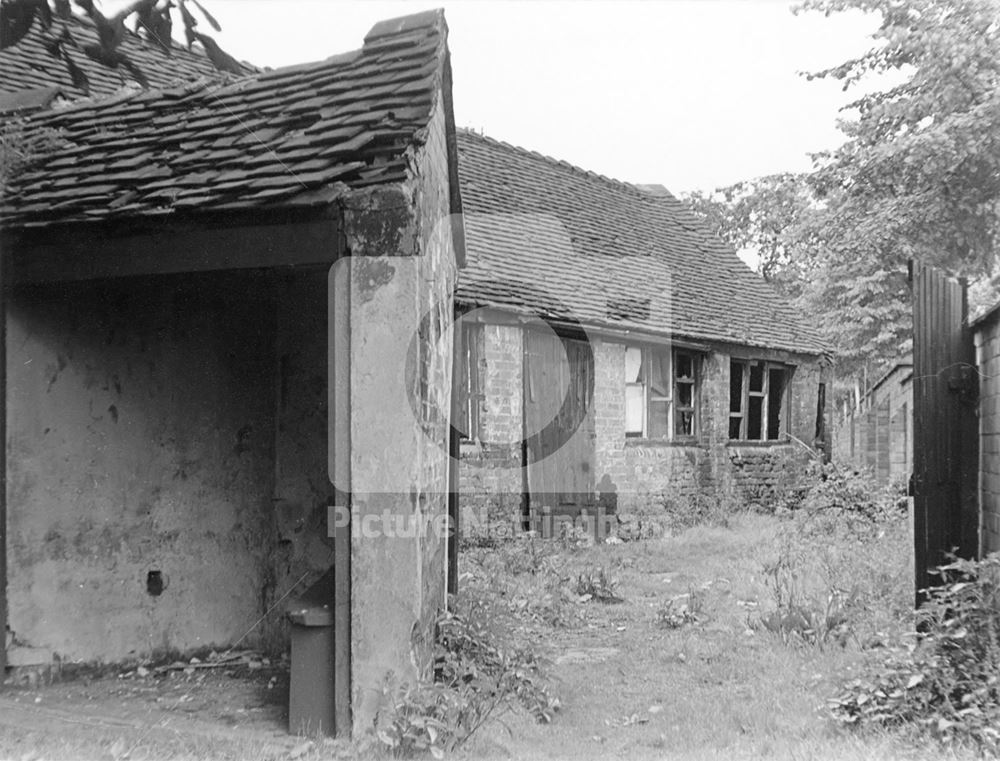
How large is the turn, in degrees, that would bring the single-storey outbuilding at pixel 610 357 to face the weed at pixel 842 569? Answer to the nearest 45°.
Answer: approximately 45° to its right

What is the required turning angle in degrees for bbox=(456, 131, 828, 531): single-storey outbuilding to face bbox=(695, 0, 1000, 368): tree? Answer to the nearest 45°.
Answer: approximately 45° to its left

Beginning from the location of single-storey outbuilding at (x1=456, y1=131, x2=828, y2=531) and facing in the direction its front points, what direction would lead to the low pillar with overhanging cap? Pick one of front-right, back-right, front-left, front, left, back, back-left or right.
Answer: front-right

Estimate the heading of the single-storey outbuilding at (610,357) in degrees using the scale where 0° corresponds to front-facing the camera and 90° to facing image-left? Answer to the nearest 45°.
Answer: approximately 315°

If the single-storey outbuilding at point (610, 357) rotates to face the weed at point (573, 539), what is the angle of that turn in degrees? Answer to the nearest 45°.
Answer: approximately 45° to its right

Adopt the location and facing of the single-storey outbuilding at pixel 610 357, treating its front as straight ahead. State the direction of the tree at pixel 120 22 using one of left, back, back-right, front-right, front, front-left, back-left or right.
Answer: front-right

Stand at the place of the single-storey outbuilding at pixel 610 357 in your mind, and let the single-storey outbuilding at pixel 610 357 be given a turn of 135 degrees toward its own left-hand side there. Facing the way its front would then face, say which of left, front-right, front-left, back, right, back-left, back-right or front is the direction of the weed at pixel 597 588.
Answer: back
